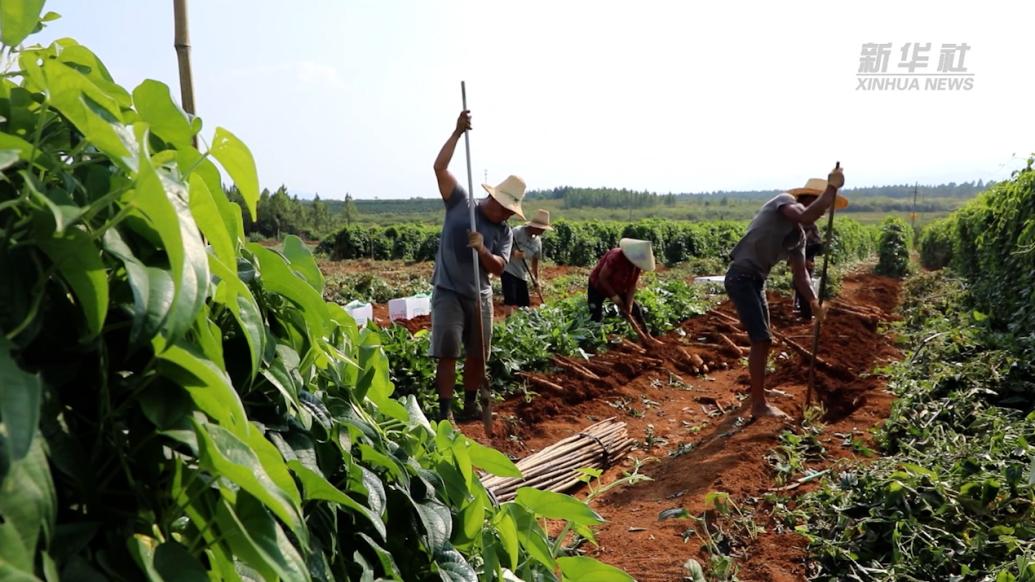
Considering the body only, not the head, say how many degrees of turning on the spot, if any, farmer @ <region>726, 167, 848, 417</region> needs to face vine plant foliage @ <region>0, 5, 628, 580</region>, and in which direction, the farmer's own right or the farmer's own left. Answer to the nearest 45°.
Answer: approximately 90° to the farmer's own right

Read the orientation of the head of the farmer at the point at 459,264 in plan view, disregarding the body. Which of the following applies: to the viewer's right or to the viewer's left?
to the viewer's right

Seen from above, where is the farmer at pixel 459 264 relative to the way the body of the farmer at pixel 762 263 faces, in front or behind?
behind

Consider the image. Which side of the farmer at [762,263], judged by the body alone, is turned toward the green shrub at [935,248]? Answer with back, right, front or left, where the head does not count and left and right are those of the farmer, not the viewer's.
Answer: left

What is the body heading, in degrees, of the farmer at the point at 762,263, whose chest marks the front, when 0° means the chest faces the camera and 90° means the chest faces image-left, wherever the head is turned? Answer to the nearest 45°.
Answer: approximately 270°

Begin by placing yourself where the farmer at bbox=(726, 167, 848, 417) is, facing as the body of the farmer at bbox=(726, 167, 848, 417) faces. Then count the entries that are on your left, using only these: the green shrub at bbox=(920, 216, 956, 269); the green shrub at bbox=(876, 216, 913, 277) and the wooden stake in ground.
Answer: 2

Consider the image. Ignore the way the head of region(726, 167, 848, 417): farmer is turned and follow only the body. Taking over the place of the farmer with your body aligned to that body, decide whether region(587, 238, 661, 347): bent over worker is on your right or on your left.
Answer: on your left

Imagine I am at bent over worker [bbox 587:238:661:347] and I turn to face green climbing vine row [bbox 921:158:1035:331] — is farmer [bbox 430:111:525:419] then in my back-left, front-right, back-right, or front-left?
back-right

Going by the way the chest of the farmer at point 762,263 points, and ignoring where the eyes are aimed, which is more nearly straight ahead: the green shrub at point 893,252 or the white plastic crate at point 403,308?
the green shrub

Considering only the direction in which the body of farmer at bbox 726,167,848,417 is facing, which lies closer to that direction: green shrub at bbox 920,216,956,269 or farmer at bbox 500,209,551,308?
the green shrub

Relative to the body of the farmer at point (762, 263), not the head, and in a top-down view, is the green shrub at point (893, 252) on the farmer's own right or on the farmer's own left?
on the farmer's own left
